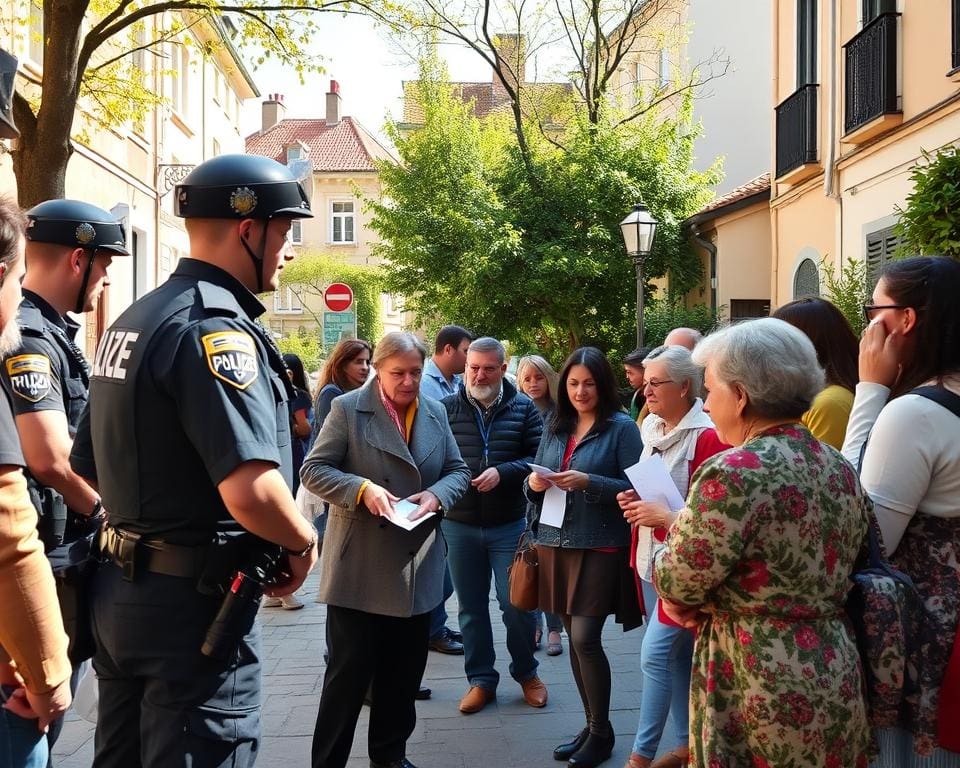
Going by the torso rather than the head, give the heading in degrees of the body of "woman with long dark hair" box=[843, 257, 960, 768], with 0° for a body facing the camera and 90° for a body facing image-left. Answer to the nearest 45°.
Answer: approximately 90°

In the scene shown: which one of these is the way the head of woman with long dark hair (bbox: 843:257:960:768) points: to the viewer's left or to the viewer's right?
to the viewer's left

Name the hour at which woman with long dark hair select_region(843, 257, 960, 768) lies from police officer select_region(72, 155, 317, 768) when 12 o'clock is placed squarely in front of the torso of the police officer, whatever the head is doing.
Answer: The woman with long dark hair is roughly at 2 o'clock from the police officer.

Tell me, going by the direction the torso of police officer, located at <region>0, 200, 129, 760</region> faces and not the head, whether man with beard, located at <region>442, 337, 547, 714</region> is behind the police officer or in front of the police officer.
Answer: in front

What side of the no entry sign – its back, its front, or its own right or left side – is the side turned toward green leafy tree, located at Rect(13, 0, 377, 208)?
front

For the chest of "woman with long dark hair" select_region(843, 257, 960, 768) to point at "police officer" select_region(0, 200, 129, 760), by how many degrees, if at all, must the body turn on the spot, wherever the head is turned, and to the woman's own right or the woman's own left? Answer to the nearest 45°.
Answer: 0° — they already face them

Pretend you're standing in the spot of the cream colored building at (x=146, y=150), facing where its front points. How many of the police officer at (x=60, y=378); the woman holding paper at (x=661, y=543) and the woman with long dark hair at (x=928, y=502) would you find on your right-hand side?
3

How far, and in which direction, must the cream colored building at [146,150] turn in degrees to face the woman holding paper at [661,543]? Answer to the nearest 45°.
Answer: approximately 90° to its right

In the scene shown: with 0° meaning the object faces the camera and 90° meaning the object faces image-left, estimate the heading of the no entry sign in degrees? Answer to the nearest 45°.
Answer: approximately 0°

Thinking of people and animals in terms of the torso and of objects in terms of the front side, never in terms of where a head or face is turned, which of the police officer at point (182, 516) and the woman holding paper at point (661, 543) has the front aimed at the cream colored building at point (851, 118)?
the police officer

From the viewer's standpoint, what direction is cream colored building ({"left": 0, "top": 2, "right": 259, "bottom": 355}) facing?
to the viewer's right

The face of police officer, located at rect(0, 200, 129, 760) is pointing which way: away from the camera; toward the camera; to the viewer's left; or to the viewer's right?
to the viewer's right

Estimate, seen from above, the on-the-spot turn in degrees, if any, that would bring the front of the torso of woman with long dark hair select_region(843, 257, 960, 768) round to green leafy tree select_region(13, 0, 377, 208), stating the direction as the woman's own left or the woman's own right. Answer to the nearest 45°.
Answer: approximately 45° to the woman's own right

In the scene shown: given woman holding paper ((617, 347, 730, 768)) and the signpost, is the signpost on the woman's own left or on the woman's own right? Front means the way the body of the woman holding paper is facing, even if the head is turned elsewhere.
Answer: on the woman's own right

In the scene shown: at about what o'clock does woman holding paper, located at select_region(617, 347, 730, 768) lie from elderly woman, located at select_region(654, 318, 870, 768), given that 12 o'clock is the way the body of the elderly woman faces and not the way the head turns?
The woman holding paper is roughly at 1 o'clock from the elderly woman.

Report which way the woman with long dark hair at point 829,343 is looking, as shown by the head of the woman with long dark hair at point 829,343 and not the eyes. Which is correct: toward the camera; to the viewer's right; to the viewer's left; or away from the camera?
away from the camera
